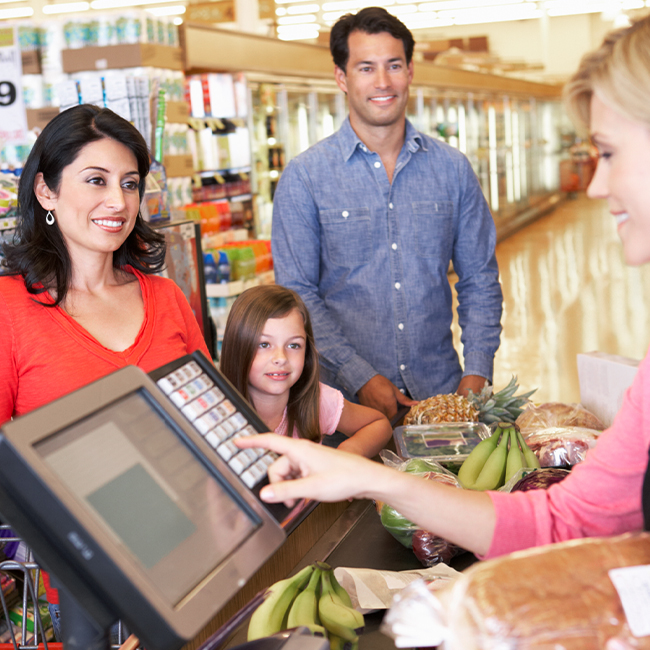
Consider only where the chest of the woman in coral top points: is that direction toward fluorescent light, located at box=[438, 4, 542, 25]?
no

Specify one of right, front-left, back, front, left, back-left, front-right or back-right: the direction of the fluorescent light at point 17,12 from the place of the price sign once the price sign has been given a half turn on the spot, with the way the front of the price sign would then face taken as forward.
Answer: front

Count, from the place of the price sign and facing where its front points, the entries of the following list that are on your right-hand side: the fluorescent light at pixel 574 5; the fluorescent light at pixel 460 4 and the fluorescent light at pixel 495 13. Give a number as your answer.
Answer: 0

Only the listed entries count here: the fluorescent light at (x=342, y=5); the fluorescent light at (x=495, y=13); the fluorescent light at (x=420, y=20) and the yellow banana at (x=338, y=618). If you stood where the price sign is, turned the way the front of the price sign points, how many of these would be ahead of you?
1

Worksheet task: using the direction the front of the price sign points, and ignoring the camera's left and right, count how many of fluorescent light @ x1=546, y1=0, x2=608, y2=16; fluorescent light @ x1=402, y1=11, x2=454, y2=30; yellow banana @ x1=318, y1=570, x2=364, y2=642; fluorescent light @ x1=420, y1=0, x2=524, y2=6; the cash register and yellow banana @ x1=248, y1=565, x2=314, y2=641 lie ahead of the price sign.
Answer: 3

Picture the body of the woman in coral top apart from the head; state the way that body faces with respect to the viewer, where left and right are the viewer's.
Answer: facing the viewer and to the right of the viewer

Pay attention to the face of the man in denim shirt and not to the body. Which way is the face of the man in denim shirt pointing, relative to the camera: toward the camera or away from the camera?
toward the camera

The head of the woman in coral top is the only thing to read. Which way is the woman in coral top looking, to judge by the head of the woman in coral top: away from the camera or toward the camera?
toward the camera

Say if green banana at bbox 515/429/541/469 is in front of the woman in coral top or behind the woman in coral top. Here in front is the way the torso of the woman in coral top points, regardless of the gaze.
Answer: in front

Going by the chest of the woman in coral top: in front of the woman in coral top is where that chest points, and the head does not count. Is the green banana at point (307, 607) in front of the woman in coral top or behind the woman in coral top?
in front

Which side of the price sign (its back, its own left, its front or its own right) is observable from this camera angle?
front

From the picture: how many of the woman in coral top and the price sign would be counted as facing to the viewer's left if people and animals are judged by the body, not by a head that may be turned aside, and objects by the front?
0

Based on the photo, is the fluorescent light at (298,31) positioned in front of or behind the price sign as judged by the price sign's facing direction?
behind
